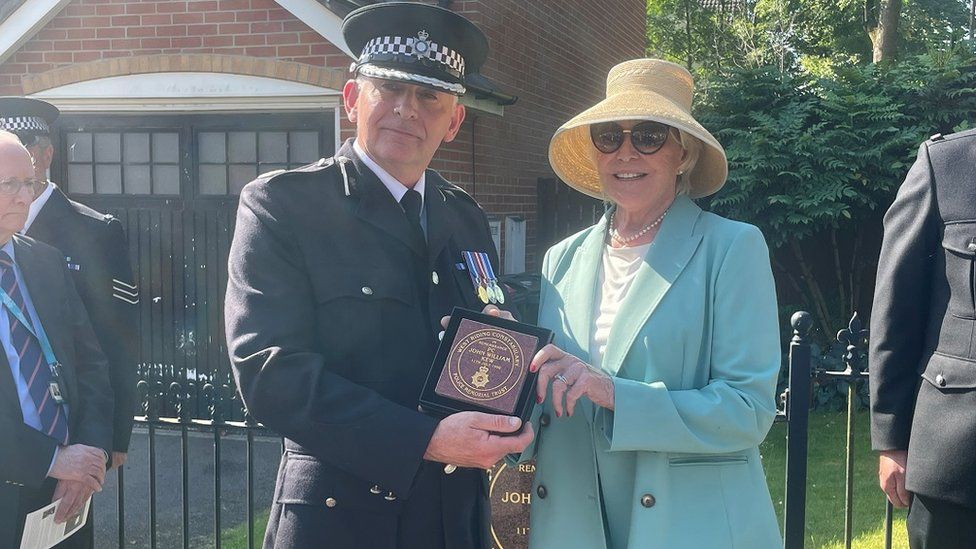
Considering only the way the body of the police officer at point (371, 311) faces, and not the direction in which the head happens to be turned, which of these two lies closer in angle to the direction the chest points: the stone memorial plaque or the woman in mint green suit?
the woman in mint green suit

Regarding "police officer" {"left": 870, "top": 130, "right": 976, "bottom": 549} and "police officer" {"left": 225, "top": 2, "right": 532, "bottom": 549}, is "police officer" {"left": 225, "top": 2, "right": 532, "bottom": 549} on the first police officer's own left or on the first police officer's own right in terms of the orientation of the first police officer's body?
on the first police officer's own right

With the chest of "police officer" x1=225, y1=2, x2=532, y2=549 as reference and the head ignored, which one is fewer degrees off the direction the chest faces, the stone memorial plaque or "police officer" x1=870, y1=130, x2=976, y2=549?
the police officer

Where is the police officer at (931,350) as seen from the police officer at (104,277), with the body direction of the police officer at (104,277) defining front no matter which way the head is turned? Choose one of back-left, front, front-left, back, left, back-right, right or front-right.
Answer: left

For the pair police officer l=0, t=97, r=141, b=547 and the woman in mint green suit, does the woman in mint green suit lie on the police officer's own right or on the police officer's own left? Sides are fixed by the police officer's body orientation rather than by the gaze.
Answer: on the police officer's own left

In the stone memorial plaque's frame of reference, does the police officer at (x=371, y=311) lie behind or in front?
in front

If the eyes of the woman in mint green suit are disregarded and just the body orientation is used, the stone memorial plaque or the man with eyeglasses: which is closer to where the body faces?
the man with eyeglasses

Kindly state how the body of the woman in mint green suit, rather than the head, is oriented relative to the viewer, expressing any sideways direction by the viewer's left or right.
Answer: facing the viewer and to the left of the viewer

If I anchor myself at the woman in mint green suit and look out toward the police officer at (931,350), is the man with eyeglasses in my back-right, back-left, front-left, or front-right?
back-left

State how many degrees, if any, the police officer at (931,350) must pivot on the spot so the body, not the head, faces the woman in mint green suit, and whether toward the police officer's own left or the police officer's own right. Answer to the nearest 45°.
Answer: approximately 45° to the police officer's own right

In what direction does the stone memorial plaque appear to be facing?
toward the camera
